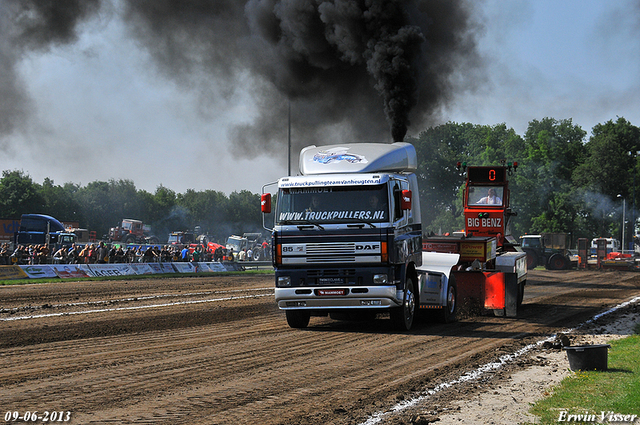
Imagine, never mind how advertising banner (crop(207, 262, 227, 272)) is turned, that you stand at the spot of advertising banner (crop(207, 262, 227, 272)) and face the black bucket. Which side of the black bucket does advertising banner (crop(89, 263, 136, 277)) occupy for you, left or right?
right

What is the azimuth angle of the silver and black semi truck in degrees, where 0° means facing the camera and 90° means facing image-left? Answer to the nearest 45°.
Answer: approximately 45°

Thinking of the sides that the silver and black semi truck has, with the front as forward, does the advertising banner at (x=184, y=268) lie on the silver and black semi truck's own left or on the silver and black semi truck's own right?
on the silver and black semi truck's own right

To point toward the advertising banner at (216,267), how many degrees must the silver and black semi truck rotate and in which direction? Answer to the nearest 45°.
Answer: approximately 135° to its right

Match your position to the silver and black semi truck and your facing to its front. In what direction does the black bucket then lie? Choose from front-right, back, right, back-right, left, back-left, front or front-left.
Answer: left

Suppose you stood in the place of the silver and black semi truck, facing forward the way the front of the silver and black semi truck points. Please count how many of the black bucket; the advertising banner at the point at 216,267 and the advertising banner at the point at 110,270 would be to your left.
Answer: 1

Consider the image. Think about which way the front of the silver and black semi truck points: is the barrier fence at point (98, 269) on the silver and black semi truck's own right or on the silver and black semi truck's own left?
on the silver and black semi truck's own right

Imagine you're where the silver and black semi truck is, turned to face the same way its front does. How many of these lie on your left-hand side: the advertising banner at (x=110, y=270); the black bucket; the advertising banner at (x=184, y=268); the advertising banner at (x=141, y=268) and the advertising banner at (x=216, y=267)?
1

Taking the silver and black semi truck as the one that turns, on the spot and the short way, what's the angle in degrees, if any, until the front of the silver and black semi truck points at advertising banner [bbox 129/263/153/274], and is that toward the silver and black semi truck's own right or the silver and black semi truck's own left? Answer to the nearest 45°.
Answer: approximately 90° to the silver and black semi truck's own right
